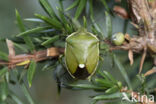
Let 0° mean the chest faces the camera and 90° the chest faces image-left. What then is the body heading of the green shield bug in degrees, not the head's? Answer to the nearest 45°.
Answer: approximately 180°
